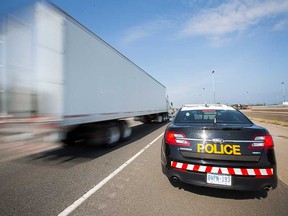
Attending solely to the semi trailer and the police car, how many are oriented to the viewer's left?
0

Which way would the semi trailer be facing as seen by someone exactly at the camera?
facing away from the viewer and to the right of the viewer

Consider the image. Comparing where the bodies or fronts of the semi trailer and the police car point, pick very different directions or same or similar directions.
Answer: same or similar directions

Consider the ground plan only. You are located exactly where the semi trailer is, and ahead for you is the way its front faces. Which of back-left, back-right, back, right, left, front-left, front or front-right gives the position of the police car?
right

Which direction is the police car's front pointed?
away from the camera

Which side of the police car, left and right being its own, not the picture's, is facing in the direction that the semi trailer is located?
left
